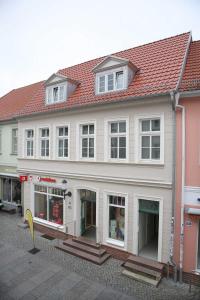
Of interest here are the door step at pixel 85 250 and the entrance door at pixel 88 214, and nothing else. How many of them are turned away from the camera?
0

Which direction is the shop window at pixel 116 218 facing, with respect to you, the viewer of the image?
facing the viewer and to the left of the viewer

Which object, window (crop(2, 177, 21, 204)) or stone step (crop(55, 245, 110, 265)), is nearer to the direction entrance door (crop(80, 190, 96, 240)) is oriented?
the stone step

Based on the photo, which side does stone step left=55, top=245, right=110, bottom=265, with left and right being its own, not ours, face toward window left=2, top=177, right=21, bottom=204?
right

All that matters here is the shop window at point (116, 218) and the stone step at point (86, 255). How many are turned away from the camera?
0

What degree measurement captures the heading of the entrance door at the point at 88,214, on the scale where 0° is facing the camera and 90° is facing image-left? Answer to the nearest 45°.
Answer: approximately 45°

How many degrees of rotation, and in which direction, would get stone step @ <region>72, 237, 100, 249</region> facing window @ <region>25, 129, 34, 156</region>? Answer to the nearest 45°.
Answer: approximately 90° to its right
